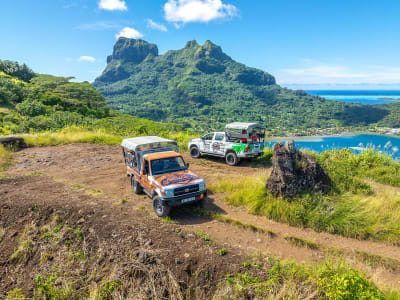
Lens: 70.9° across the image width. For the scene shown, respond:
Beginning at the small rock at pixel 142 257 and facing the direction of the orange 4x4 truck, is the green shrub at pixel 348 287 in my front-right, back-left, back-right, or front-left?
back-right

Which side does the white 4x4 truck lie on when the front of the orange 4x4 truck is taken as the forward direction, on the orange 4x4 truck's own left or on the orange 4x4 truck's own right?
on the orange 4x4 truck's own left

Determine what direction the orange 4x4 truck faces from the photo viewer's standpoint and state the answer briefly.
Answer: facing the viewer and to the right of the viewer

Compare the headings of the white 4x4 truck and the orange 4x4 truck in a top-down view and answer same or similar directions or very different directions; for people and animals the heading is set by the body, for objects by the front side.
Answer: very different directions

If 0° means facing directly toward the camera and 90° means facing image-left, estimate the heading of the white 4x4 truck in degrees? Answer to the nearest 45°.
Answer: approximately 135°

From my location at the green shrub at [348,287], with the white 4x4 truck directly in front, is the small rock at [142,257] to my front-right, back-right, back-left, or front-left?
front-left

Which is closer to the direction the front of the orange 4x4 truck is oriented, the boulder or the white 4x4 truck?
the boulder

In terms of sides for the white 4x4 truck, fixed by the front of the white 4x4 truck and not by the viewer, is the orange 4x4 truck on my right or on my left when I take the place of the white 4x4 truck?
on my left

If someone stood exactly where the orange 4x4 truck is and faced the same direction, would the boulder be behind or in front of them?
in front

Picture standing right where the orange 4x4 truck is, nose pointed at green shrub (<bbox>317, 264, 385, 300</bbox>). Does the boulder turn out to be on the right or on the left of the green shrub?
left

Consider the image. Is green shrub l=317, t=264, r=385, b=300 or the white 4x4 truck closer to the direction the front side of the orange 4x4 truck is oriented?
the green shrub

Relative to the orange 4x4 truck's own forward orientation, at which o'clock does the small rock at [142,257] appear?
The small rock is roughly at 2 o'clock from the orange 4x4 truck.
